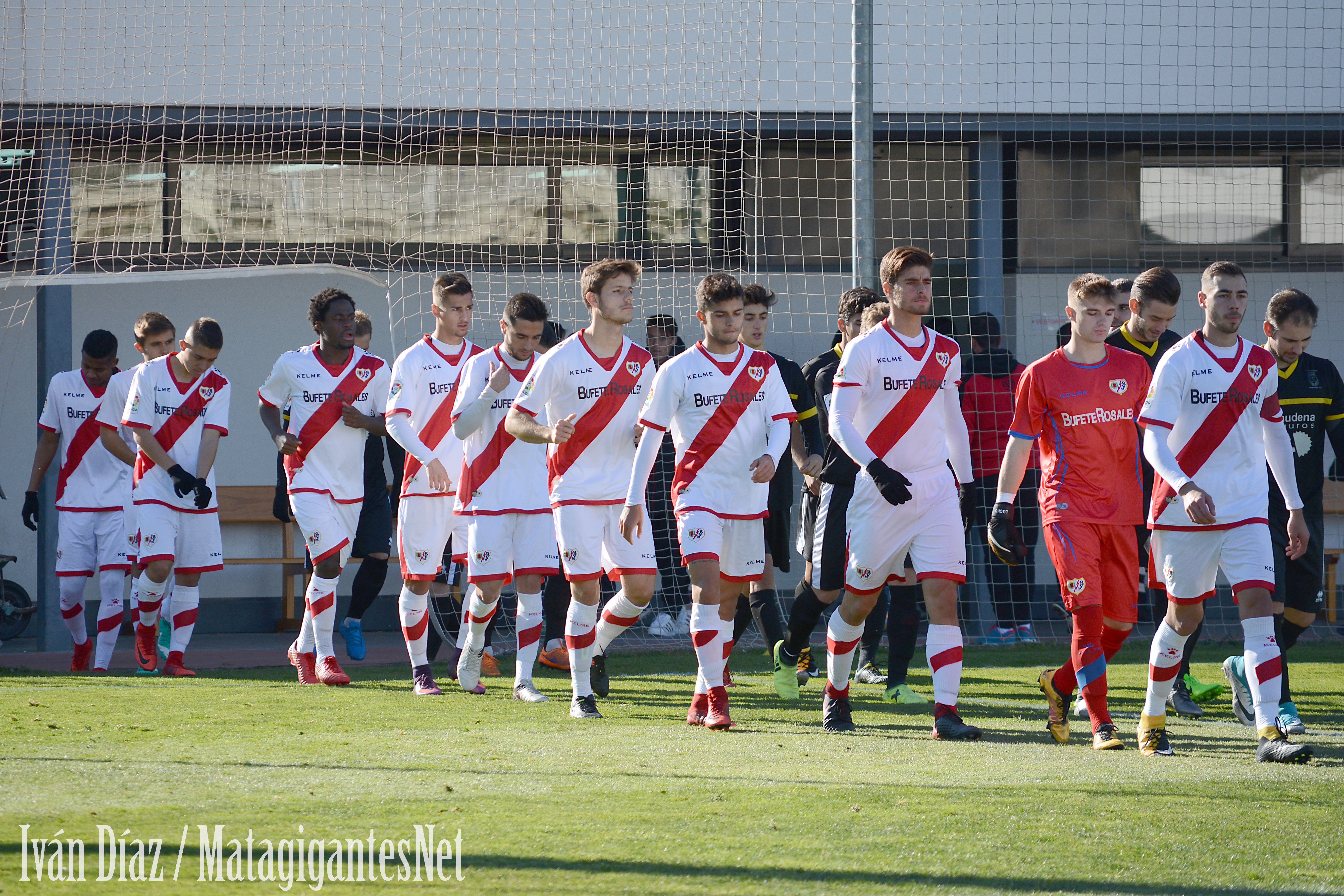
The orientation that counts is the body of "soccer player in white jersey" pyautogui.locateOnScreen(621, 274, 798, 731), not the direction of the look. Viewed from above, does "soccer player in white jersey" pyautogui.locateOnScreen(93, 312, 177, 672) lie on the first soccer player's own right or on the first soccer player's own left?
on the first soccer player's own right

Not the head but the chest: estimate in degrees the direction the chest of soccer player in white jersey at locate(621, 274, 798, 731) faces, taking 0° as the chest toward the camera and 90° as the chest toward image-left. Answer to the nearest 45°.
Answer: approximately 0°

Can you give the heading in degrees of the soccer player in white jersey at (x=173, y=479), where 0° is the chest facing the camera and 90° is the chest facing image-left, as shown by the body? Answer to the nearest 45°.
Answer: approximately 315°

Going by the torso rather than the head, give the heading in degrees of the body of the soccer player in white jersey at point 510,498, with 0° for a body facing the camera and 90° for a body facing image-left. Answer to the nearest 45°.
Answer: approximately 315°
